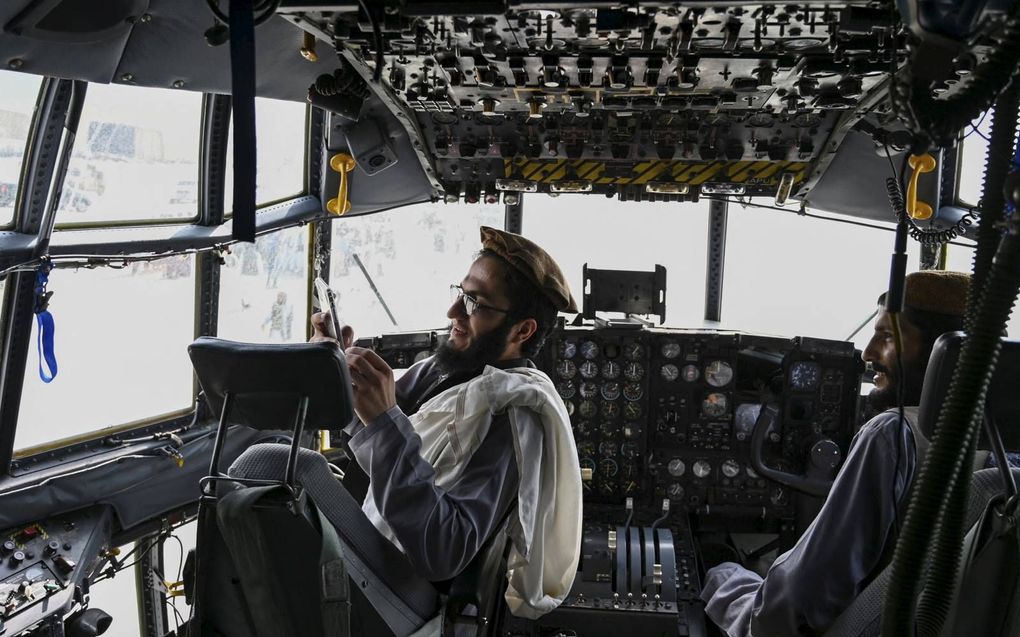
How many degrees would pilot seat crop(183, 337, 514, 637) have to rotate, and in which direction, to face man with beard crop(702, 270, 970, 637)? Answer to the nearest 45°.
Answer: approximately 45° to its right

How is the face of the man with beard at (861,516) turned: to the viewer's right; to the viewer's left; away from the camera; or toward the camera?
to the viewer's left

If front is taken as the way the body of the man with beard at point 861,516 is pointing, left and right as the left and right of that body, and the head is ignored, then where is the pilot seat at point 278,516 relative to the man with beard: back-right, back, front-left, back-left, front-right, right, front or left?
front-left

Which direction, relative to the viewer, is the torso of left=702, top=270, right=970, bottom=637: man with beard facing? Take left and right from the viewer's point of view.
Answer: facing to the left of the viewer

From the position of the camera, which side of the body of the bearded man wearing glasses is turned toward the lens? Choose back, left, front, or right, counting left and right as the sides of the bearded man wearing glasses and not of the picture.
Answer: left

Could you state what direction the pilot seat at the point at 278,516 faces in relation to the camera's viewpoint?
facing away from the viewer and to the right of the viewer
